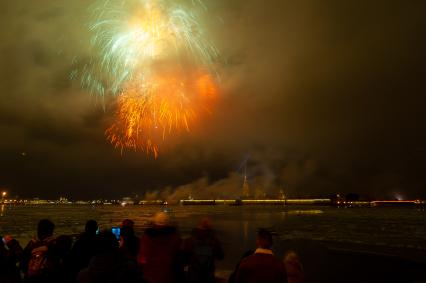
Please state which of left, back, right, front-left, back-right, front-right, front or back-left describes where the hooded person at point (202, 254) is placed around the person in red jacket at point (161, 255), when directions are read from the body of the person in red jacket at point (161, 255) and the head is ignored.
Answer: front-right

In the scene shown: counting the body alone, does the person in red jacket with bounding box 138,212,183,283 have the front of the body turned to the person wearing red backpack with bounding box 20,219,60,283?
no

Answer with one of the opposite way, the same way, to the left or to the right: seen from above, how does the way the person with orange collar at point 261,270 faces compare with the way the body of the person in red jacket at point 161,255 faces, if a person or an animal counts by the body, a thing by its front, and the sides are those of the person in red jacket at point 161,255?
the same way

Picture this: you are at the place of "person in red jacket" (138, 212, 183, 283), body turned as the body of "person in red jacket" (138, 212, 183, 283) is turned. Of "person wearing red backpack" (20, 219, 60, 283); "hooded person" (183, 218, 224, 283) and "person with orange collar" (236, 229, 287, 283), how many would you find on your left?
1

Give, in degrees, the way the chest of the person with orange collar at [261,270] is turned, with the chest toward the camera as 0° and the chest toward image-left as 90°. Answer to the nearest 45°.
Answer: approximately 180°

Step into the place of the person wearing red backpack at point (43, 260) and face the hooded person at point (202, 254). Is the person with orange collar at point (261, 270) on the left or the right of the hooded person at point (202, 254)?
right

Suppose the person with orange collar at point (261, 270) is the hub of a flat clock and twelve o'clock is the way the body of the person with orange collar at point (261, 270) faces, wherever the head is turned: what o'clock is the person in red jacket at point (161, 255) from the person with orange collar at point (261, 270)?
the person in red jacket at point (161, 255) is roughly at 10 o'clock from the person with orange collar at point (261, 270).

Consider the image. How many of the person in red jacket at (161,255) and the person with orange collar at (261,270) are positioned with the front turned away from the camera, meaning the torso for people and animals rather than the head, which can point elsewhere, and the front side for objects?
2

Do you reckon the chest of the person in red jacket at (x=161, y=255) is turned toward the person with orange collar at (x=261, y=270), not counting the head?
no

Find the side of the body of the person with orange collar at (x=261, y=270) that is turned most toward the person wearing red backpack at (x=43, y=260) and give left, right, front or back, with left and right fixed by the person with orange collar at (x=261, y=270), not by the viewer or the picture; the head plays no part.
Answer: left

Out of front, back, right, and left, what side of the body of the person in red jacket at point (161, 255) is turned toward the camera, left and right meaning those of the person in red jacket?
back

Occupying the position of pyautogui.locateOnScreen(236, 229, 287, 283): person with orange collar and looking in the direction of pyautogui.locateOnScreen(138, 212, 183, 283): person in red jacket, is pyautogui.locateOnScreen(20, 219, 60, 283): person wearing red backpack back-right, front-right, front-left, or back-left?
front-left
